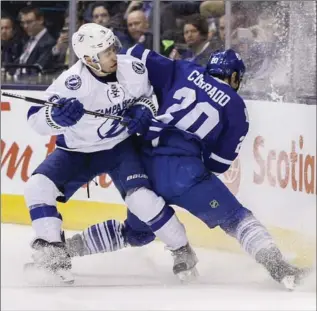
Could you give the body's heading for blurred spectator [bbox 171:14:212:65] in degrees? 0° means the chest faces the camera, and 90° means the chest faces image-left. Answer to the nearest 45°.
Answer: approximately 45°

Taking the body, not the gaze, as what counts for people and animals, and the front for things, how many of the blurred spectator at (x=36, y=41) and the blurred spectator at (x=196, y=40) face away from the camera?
0

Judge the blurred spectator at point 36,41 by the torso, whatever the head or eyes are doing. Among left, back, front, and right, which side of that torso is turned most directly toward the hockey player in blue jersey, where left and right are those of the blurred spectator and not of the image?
left

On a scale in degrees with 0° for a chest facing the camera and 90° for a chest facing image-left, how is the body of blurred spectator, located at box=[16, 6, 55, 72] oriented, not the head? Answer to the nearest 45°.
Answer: approximately 45°

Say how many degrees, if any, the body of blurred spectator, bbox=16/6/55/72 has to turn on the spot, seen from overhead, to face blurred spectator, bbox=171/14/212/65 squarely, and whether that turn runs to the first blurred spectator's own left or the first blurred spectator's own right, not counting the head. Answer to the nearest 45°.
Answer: approximately 90° to the first blurred spectator's own left

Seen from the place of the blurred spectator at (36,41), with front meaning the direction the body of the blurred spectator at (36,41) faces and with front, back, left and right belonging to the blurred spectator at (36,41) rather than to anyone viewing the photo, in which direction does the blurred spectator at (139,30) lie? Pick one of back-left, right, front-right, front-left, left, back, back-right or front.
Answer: left

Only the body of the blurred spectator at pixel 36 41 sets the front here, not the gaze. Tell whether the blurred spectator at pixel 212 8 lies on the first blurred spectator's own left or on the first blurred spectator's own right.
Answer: on the first blurred spectator's own left

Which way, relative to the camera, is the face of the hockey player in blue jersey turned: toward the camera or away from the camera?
away from the camera
